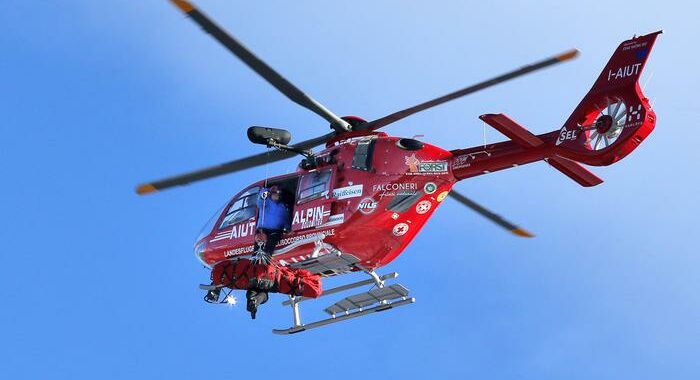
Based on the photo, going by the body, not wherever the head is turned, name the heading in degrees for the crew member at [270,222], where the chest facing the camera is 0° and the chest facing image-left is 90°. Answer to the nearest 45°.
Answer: approximately 45°
